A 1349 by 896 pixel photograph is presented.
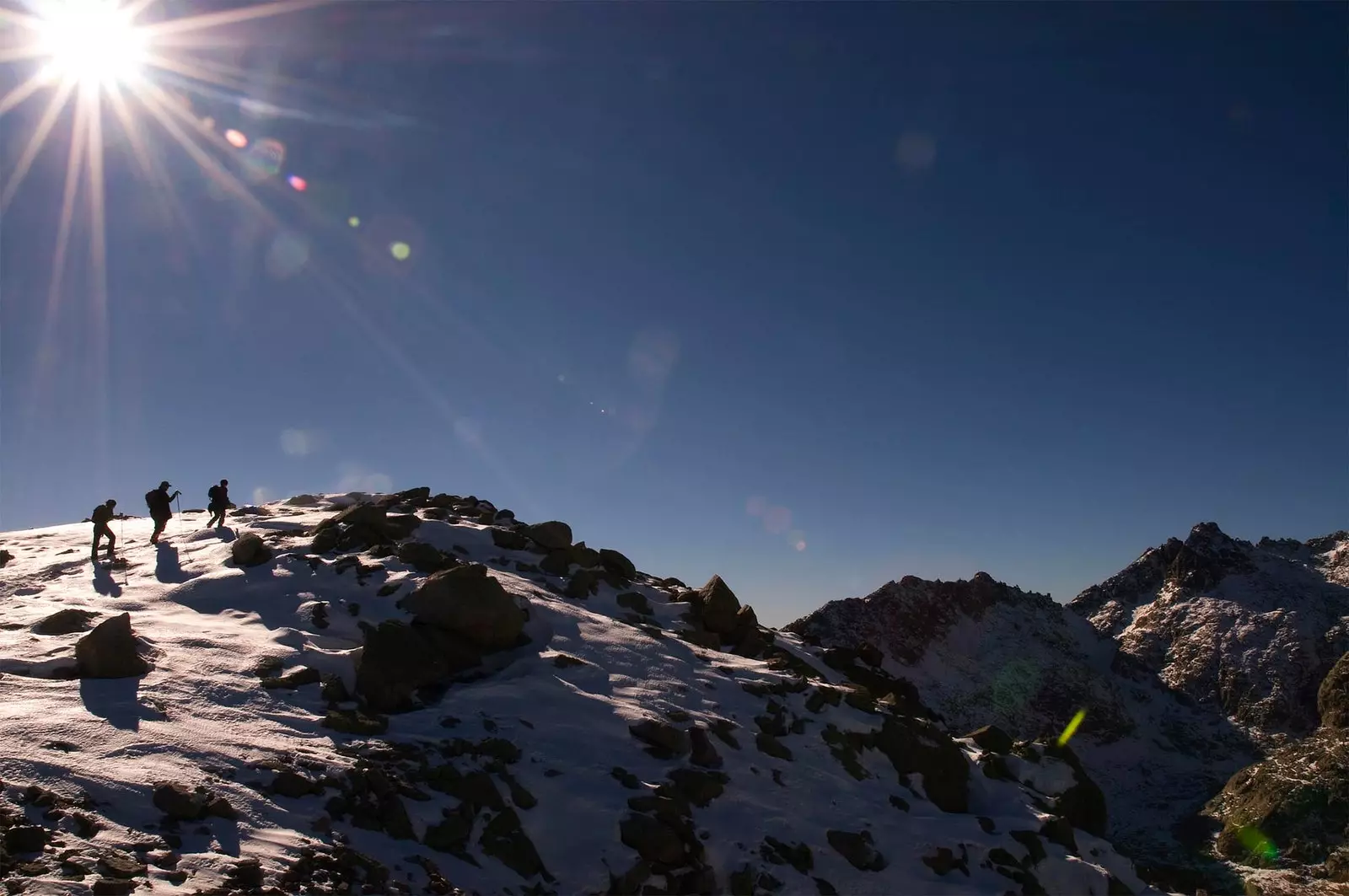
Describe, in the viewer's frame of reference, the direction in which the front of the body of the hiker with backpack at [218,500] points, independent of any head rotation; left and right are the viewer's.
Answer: facing to the right of the viewer

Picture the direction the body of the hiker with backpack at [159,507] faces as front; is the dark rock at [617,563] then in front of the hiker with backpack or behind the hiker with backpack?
in front

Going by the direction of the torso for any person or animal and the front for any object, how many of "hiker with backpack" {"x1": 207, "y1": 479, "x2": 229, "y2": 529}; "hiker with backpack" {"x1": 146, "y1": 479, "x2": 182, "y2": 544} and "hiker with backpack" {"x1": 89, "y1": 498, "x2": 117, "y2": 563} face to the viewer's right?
3

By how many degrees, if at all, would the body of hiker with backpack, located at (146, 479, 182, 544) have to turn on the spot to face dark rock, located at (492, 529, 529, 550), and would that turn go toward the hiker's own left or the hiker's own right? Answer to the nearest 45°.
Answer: approximately 45° to the hiker's own right

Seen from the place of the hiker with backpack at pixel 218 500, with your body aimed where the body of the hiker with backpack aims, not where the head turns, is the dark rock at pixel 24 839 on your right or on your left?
on your right

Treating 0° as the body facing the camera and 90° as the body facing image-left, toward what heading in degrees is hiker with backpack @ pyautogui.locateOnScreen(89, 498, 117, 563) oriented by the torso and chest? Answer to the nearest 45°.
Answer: approximately 270°

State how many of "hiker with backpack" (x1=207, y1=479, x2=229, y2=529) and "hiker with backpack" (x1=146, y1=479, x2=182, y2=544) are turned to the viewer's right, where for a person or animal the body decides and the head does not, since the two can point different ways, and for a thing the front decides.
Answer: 2

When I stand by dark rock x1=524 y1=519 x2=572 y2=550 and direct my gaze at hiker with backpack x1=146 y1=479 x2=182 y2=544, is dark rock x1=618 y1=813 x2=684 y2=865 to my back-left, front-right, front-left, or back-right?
back-left

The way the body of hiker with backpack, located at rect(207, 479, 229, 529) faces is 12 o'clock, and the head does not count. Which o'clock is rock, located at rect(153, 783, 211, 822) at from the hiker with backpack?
The rock is roughly at 3 o'clock from the hiker with backpack.

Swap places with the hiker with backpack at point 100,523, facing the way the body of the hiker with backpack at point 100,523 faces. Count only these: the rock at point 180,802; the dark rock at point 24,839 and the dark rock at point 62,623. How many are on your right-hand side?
3

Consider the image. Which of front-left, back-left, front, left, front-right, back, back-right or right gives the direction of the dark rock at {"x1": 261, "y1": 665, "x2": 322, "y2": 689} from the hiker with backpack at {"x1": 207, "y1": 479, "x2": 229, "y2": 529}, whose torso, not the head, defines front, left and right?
right

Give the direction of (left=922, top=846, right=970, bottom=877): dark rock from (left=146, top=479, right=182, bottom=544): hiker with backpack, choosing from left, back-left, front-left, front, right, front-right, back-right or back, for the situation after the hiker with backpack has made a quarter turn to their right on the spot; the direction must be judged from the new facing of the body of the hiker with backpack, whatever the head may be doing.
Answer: front-left

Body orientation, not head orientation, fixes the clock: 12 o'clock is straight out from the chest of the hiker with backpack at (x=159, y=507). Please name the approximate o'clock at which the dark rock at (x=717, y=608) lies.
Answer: The dark rock is roughly at 1 o'clock from the hiker with backpack.

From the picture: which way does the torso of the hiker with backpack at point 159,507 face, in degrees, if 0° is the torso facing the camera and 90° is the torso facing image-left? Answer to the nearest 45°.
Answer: approximately 270°
